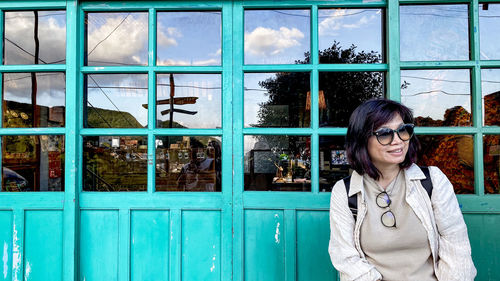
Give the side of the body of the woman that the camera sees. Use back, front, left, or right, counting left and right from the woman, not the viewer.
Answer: front

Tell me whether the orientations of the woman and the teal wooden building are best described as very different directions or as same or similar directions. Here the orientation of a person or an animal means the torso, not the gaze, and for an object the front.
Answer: same or similar directions

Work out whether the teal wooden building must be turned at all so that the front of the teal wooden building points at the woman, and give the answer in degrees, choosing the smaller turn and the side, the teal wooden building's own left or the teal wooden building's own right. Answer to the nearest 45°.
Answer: approximately 45° to the teal wooden building's own left

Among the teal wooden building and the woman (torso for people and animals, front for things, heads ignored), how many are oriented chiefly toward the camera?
2

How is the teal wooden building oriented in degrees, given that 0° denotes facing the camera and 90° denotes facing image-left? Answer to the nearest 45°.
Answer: approximately 0°
